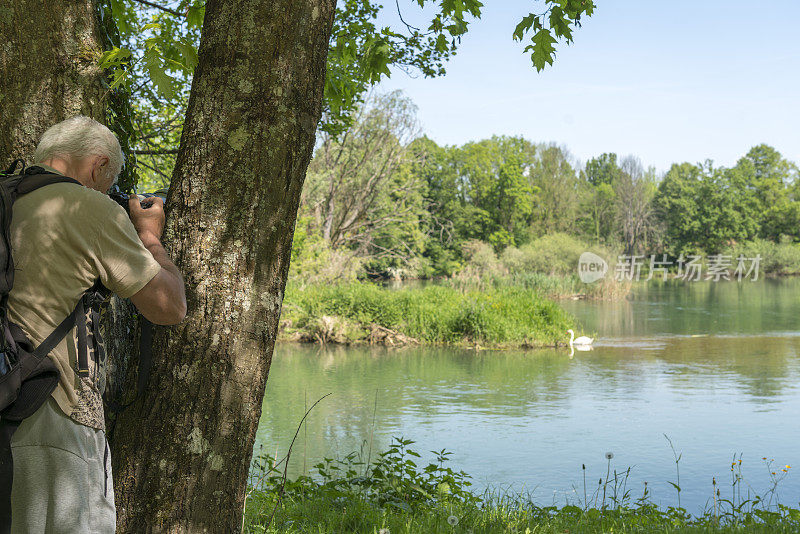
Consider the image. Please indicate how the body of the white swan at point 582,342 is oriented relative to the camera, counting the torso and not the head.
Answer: to the viewer's left

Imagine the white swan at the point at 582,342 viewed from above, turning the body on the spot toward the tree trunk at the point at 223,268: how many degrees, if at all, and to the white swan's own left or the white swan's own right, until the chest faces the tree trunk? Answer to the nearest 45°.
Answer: approximately 90° to the white swan's own left

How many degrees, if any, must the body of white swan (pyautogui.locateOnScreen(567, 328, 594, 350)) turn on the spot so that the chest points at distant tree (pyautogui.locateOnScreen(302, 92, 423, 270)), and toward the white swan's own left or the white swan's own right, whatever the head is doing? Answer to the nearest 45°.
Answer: approximately 45° to the white swan's own right

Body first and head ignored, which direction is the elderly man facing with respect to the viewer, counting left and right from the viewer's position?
facing away from the viewer and to the right of the viewer

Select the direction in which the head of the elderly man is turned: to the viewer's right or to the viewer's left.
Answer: to the viewer's right

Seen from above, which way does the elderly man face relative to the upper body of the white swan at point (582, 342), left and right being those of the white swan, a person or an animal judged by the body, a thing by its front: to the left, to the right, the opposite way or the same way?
to the right

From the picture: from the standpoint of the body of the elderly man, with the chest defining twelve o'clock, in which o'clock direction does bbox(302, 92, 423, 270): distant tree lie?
The distant tree is roughly at 11 o'clock from the elderly man.

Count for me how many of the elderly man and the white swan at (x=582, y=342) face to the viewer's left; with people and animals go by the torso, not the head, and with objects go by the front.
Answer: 1

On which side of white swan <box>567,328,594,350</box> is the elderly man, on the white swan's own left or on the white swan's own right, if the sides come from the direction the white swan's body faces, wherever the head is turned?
on the white swan's own left
